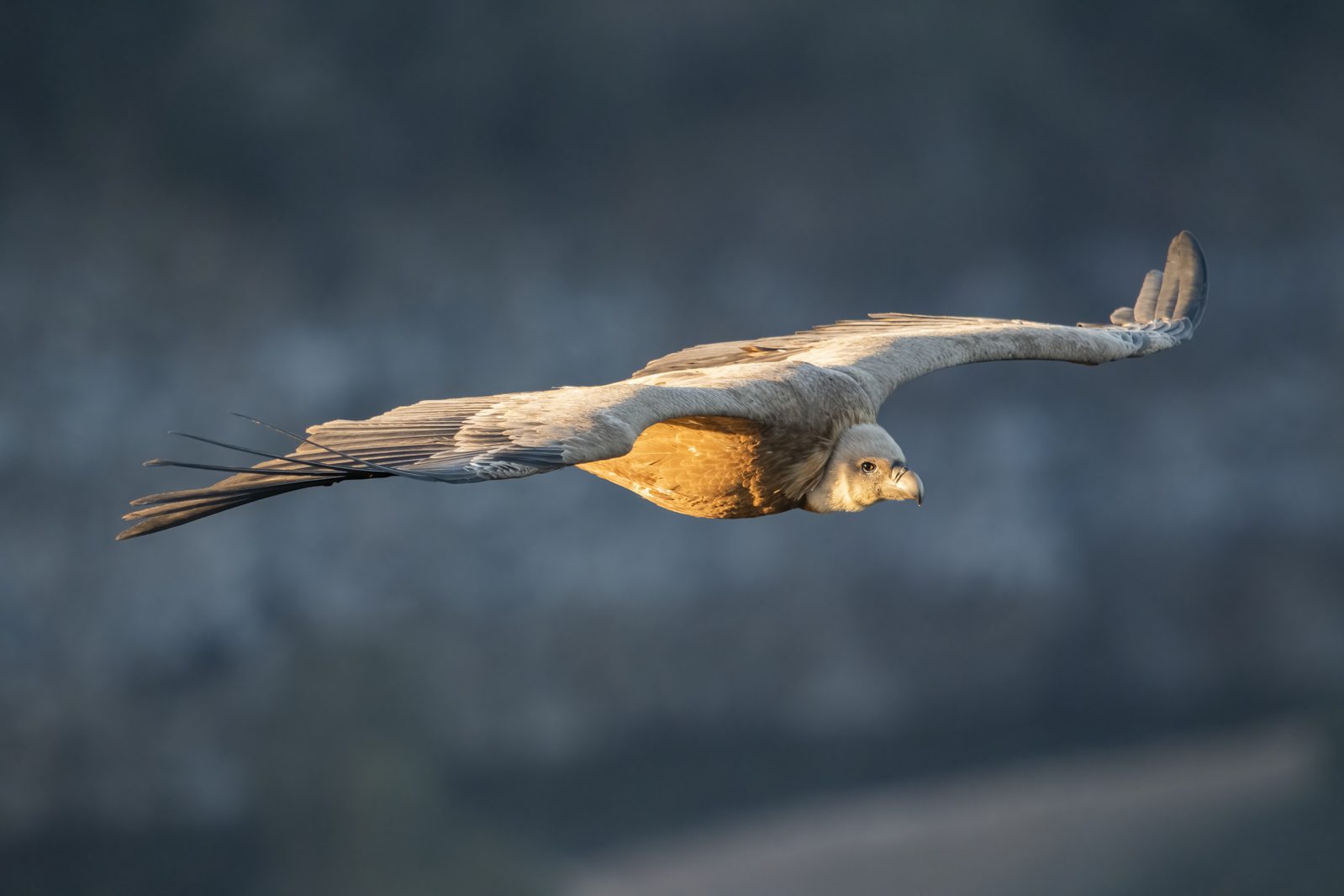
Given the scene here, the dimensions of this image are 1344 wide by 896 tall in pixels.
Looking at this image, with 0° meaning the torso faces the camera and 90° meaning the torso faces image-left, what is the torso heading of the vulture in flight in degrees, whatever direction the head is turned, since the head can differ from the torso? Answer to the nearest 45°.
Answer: approximately 315°
